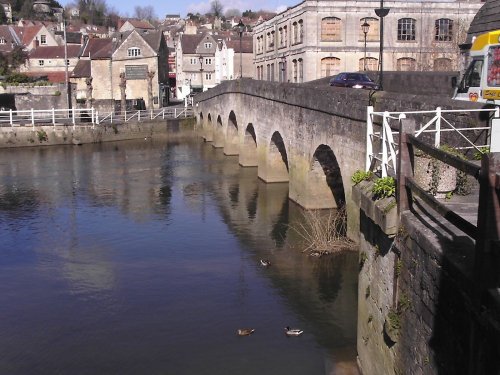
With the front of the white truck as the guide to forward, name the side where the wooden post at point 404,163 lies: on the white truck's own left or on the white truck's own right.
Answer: on the white truck's own left

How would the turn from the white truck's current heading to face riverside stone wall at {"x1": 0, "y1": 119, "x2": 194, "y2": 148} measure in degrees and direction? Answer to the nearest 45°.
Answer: approximately 45° to its right

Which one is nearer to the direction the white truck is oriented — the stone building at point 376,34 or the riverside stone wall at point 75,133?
the riverside stone wall

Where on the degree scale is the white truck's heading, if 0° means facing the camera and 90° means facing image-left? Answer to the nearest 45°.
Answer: approximately 90°

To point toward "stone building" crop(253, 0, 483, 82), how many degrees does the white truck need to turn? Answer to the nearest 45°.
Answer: approximately 90° to its right

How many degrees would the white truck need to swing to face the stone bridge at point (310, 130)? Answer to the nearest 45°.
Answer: approximately 45° to its right

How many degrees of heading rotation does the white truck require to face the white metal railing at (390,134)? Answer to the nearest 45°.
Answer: approximately 90° to its left

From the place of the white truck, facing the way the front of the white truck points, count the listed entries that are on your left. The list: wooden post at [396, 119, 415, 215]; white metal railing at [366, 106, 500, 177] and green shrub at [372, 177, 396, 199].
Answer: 3

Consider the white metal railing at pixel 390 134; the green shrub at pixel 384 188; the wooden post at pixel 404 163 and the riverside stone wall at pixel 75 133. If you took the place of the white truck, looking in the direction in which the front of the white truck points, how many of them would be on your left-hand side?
3

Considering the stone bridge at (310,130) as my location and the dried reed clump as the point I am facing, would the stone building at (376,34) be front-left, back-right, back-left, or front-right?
back-left
